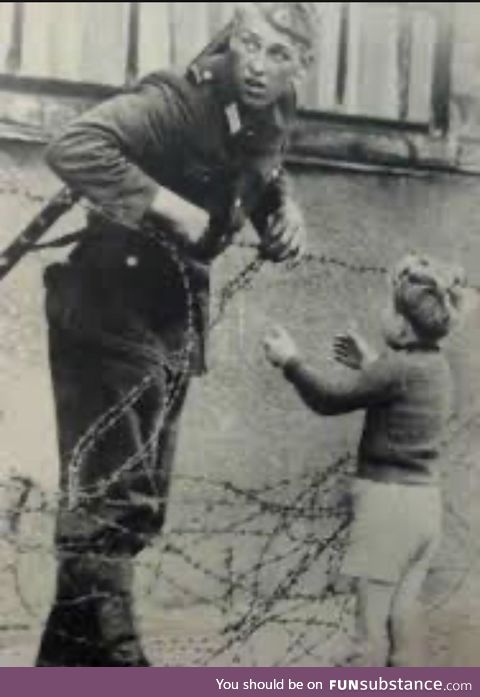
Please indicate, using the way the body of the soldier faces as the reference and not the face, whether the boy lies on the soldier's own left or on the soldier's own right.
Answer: on the soldier's own left

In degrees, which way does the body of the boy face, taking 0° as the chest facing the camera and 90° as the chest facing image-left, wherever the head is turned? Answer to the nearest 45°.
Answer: approximately 135°

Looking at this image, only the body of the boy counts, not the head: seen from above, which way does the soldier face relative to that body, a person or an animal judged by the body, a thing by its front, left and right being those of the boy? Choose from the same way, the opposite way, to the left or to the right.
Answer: the opposite way

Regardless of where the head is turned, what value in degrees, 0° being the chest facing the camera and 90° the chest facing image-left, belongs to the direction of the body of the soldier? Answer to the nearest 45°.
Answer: approximately 315°

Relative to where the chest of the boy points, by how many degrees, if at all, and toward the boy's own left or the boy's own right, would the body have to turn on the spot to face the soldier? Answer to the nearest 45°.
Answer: approximately 45° to the boy's own left
